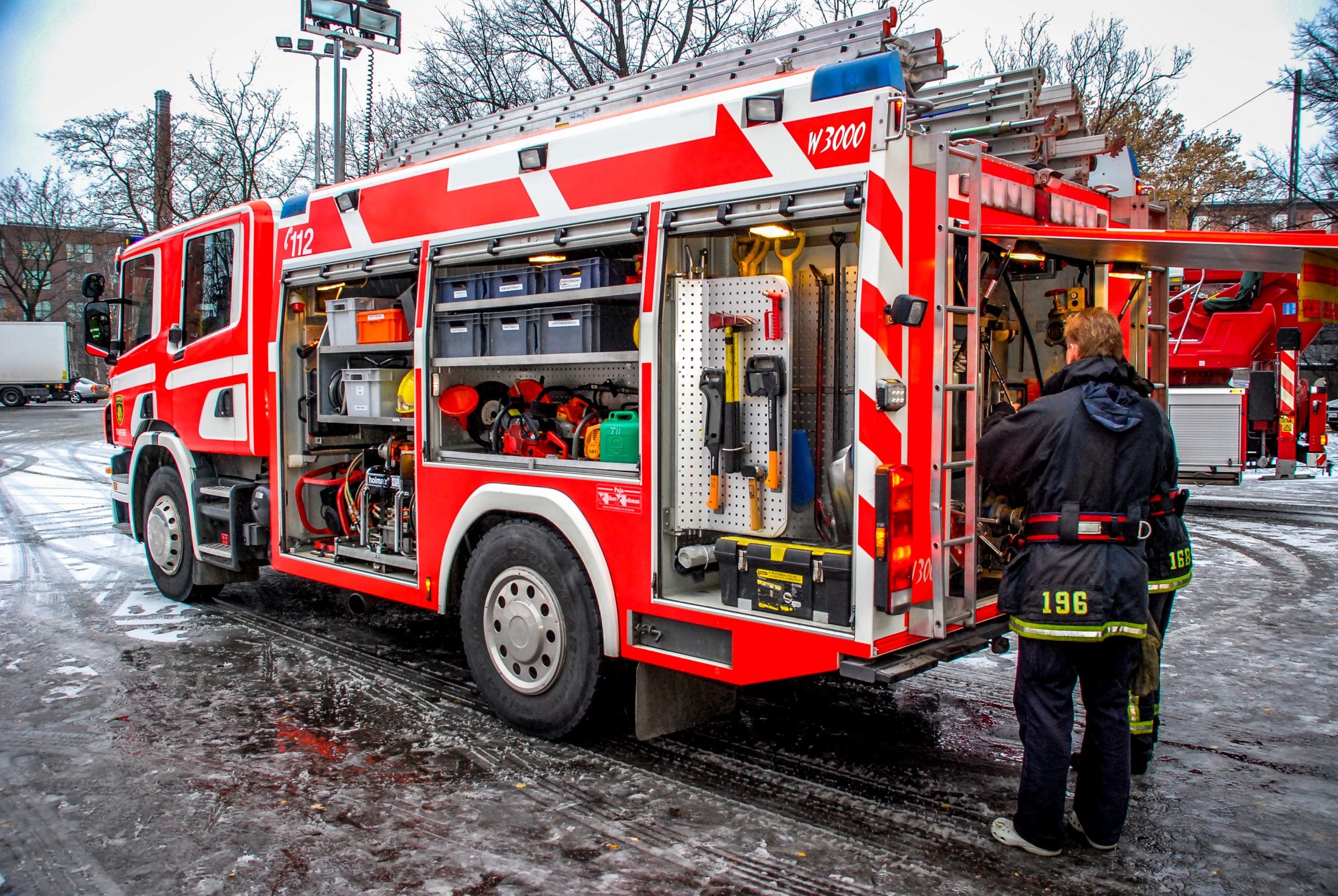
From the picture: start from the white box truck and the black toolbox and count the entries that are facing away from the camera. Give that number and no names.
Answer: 0

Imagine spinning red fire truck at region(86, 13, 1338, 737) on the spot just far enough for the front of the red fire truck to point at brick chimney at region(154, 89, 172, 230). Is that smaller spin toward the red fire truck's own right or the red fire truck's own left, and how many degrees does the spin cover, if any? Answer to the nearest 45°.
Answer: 0° — it already faces it

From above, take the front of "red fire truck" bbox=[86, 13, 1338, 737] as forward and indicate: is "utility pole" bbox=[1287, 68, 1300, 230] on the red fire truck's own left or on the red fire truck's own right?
on the red fire truck's own right

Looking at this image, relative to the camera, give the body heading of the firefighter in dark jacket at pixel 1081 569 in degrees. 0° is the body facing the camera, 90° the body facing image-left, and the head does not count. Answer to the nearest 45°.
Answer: approximately 135°

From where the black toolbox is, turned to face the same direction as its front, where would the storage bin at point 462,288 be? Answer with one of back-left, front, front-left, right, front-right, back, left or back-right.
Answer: right

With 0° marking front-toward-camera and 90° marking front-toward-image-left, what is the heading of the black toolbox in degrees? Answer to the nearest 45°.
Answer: approximately 45°

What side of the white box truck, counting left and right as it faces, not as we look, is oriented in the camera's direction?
left

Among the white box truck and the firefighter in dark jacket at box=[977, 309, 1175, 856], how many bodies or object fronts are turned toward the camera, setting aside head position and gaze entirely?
0

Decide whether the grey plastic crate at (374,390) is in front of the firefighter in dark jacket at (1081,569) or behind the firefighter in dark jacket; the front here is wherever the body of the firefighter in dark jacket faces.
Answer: in front
